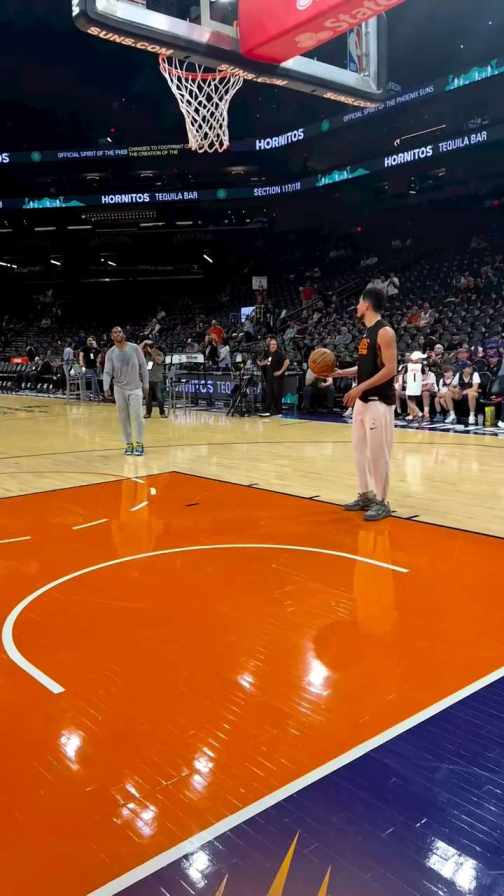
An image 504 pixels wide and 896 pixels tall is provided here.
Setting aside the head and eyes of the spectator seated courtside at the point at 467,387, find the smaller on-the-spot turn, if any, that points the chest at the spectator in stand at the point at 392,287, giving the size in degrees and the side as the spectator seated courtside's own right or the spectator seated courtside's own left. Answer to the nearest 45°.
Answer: approximately 135° to the spectator seated courtside's own right

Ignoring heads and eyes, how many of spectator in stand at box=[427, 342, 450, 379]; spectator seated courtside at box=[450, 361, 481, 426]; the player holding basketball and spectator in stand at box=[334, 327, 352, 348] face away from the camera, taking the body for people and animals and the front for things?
0

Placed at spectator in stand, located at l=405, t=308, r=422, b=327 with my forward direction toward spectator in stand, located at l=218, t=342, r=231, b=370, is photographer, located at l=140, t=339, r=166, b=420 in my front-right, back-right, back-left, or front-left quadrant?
front-left

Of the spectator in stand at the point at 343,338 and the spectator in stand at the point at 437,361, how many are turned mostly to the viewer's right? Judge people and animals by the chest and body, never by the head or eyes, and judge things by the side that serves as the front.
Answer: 0

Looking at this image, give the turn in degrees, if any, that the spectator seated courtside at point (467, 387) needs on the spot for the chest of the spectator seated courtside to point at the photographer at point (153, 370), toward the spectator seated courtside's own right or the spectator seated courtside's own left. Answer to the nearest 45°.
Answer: approximately 45° to the spectator seated courtside's own right

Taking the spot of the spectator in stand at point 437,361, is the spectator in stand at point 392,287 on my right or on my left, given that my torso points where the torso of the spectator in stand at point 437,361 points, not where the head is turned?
on my right

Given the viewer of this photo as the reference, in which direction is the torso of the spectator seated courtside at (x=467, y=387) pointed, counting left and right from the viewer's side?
facing the viewer and to the left of the viewer

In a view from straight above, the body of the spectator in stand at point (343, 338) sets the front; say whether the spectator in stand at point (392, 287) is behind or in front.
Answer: behind

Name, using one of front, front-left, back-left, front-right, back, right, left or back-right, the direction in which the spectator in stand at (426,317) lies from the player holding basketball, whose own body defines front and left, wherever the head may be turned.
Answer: right

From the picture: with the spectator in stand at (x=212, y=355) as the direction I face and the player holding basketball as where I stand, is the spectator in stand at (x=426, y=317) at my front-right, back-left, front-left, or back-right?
front-right

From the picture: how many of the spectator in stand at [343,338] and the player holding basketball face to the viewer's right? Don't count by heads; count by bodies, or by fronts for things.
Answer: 0

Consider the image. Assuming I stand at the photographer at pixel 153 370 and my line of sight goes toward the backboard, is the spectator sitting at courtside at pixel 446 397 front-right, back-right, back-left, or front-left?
front-left

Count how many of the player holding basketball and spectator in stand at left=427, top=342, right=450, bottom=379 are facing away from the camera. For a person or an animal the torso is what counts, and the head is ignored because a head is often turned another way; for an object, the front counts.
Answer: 0

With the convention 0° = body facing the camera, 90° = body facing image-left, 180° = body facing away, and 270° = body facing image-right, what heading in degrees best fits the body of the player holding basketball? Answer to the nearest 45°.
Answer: approximately 90°

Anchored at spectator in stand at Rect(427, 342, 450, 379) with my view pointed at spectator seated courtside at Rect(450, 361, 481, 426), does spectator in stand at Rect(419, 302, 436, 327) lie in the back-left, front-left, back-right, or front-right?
back-left
